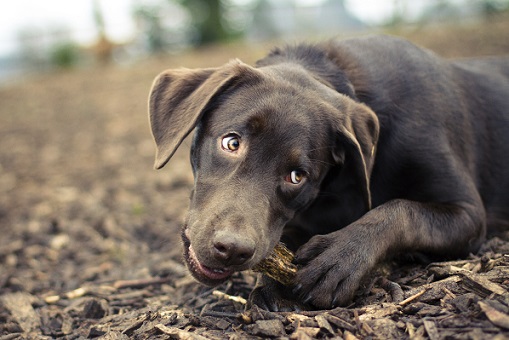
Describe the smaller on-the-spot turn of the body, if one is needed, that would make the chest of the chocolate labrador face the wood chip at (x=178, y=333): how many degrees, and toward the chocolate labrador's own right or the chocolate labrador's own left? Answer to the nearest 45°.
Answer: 0° — it already faces it

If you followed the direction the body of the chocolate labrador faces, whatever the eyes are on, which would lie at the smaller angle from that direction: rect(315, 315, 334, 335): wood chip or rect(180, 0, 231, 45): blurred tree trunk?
the wood chip

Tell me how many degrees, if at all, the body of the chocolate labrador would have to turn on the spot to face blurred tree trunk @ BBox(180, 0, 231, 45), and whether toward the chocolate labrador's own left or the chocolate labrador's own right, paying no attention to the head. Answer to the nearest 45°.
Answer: approximately 135° to the chocolate labrador's own right

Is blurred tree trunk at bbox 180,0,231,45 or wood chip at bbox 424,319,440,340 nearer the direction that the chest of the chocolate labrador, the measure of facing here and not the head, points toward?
the wood chip

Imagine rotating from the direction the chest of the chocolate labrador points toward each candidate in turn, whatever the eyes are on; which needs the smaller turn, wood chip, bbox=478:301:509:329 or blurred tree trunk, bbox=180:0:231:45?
the wood chip

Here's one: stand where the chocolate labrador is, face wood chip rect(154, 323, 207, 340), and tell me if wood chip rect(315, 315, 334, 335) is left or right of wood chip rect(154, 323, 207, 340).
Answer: left

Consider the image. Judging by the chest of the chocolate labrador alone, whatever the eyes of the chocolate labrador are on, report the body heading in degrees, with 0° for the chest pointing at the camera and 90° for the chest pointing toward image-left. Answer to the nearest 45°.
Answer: approximately 45°
